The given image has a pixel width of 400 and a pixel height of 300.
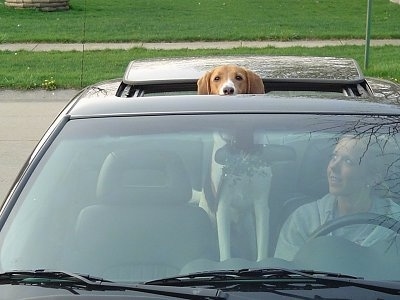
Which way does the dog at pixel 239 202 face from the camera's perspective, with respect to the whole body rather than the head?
toward the camera

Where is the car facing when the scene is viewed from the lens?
facing the viewer

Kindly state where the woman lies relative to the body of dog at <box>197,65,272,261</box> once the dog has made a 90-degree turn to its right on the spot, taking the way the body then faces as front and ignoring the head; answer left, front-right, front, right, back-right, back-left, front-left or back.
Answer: back
